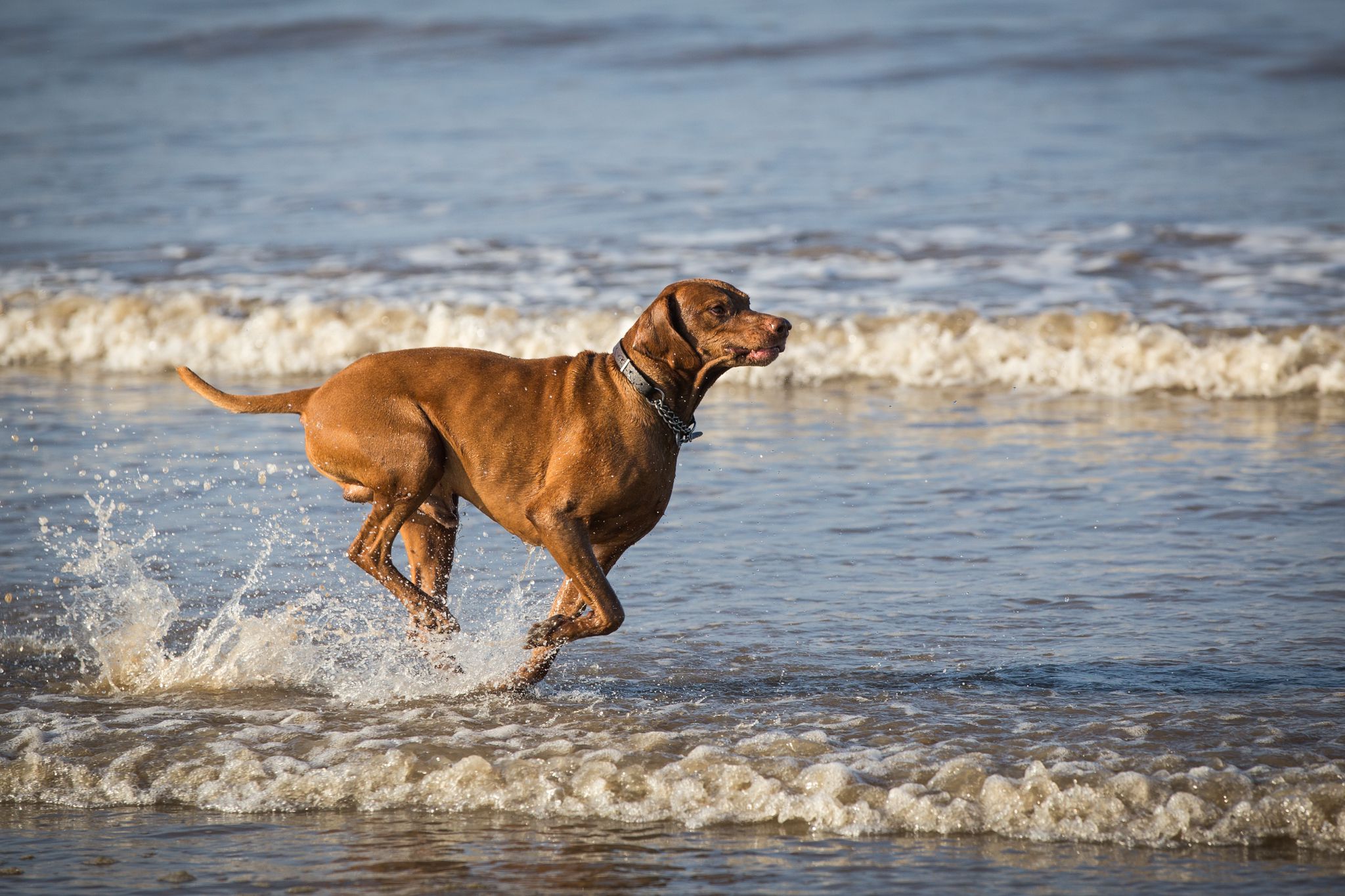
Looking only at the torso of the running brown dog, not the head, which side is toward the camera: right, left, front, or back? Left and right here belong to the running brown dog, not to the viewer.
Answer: right
